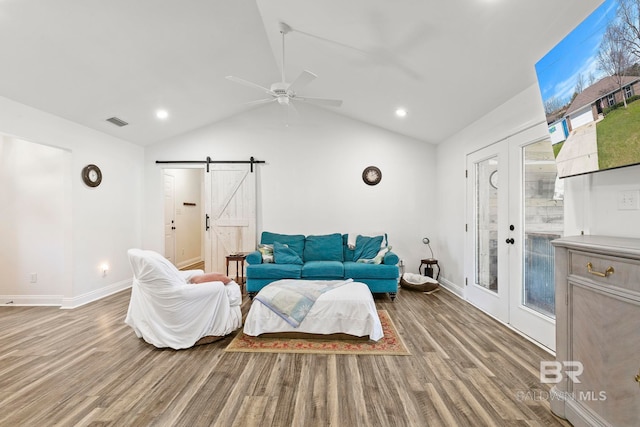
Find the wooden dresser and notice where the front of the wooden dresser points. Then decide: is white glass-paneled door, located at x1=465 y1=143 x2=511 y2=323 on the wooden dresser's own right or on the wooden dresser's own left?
on the wooden dresser's own right

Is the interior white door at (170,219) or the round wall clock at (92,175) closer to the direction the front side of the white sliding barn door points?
the round wall clock

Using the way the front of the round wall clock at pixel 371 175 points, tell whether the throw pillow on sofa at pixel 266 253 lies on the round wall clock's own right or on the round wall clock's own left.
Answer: on the round wall clock's own right

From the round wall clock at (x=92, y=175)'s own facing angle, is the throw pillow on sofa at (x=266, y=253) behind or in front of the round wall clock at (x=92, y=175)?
in front

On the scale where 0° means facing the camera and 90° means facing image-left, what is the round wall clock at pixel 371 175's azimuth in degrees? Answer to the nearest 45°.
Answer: approximately 0°

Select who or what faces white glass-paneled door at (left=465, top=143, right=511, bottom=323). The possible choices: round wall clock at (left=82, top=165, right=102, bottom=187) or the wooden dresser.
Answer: the round wall clock

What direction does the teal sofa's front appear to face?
toward the camera

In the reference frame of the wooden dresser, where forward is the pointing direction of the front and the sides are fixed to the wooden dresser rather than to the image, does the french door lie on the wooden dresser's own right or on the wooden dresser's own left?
on the wooden dresser's own right

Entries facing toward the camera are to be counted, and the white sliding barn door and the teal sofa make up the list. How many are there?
2

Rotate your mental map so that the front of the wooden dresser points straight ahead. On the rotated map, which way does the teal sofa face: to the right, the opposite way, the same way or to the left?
to the left
